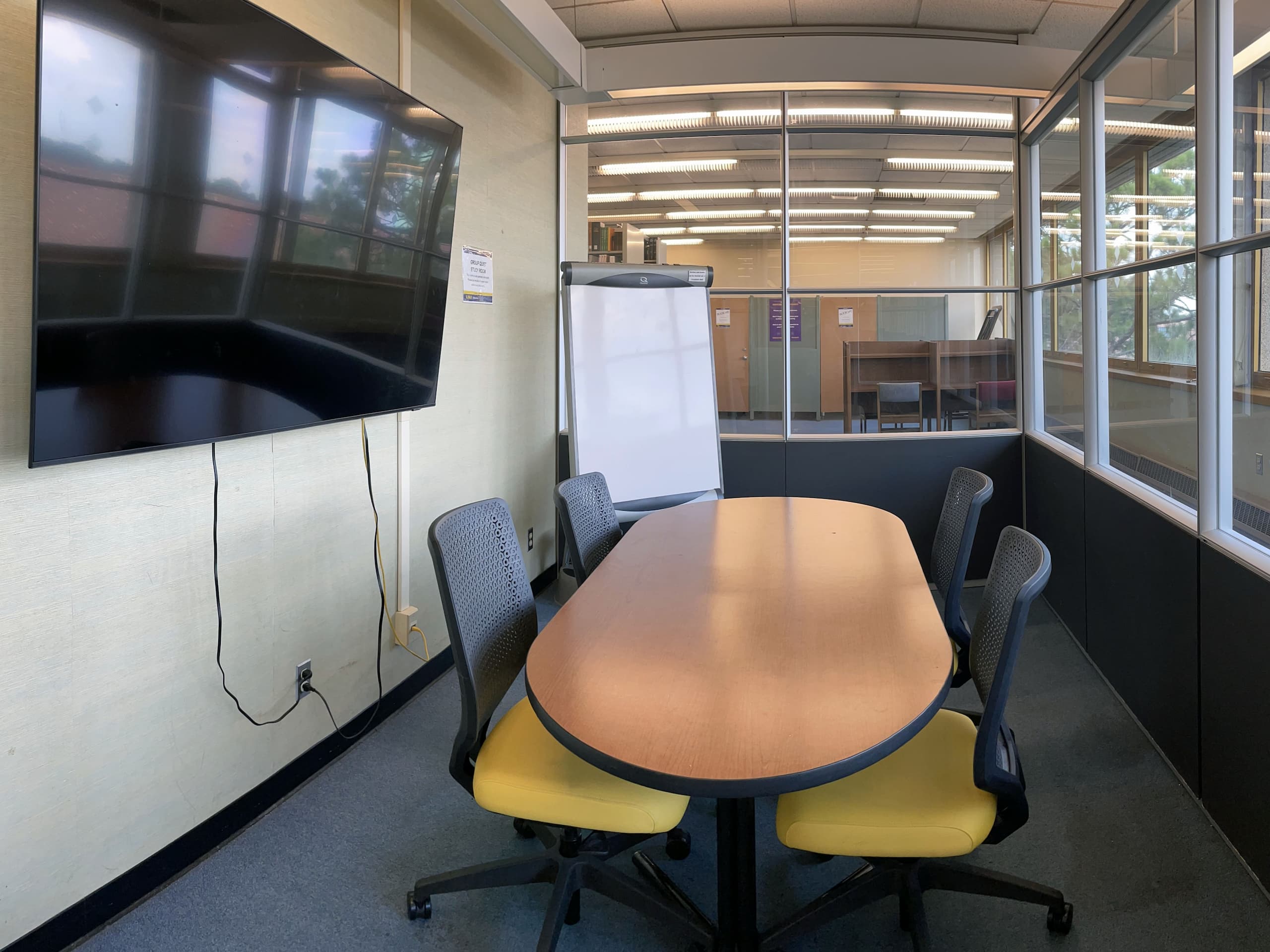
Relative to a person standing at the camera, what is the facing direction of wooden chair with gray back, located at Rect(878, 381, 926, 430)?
facing away from the viewer

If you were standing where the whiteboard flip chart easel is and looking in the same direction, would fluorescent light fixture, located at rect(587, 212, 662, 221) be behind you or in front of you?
behind

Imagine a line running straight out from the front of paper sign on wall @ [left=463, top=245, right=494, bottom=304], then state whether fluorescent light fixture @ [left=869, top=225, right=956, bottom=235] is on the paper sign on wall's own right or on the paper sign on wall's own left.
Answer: on the paper sign on wall's own left

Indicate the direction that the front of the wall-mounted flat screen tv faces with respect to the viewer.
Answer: facing the viewer and to the right of the viewer

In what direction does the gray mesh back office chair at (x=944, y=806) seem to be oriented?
to the viewer's left
